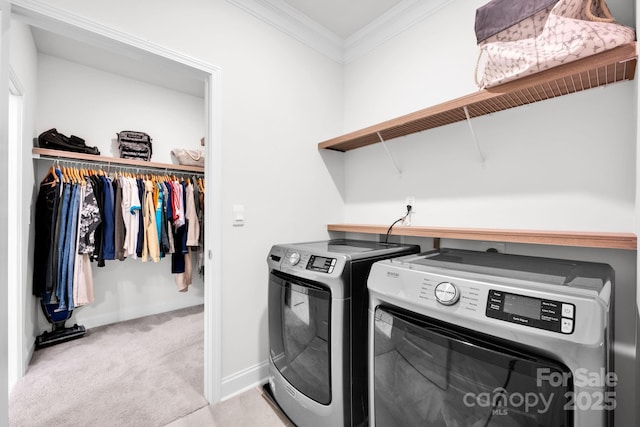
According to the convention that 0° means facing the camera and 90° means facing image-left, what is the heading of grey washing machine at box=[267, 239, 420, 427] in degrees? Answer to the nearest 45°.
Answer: approximately 45°

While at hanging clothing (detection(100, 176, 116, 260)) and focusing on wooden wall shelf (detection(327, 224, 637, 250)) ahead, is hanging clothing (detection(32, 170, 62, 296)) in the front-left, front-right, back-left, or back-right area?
back-right

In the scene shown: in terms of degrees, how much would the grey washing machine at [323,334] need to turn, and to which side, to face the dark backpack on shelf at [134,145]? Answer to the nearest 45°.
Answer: approximately 90° to its right

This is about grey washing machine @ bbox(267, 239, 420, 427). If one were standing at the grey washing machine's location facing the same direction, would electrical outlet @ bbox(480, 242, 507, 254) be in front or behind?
behind

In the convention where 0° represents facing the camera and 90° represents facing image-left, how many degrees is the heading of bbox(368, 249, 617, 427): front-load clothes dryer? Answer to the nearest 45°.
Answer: approximately 45°
